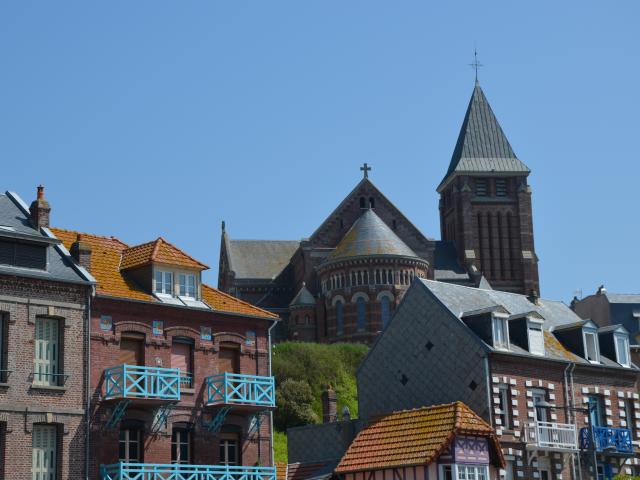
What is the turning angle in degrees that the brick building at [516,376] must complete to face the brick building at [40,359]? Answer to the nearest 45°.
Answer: approximately 90° to its right

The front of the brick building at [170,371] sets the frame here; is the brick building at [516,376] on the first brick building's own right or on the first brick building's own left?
on the first brick building's own left

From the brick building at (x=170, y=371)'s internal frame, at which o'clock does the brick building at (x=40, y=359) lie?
the brick building at (x=40, y=359) is roughly at 3 o'clock from the brick building at (x=170, y=371).

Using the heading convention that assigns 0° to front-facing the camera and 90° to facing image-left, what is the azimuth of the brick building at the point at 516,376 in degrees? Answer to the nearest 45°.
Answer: approximately 315°

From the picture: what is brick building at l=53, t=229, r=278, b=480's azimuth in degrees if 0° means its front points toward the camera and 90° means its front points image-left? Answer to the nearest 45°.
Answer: approximately 315°

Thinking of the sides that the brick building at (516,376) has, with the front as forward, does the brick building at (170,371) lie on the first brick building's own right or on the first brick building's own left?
on the first brick building's own right
